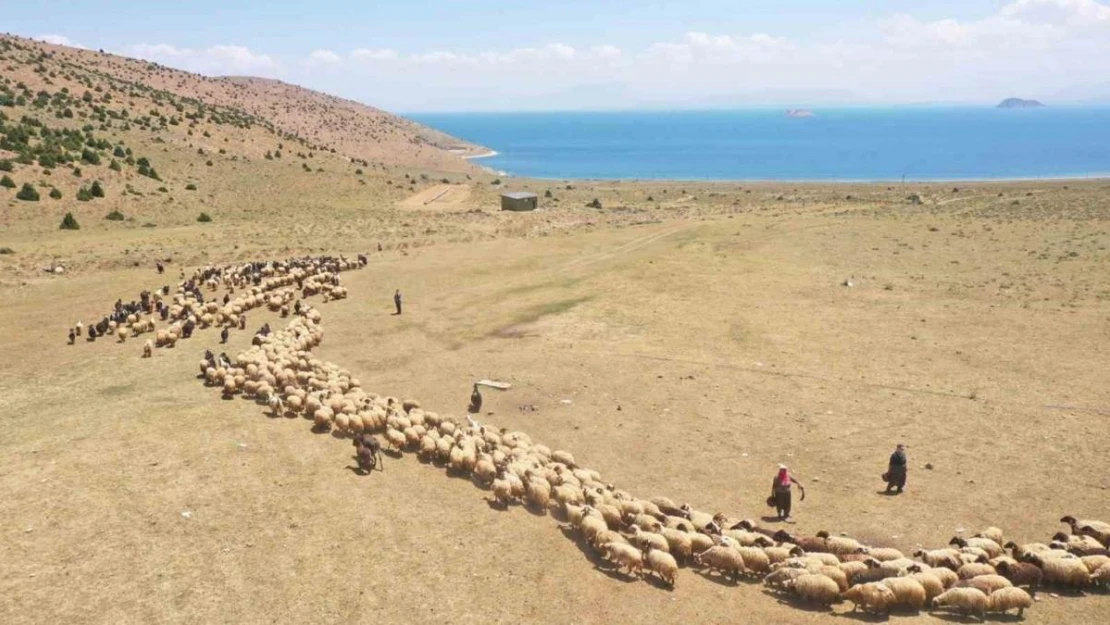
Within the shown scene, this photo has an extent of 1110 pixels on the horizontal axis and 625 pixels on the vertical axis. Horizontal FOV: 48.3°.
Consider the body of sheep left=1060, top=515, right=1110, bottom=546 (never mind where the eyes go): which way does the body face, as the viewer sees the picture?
to the viewer's left

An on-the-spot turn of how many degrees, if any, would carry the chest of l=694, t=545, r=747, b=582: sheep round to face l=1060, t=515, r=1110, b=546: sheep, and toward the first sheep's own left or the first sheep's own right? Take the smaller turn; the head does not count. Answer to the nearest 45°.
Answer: approximately 180°

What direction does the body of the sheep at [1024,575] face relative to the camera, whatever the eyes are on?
to the viewer's left

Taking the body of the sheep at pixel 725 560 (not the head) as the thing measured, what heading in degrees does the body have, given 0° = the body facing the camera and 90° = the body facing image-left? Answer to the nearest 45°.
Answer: approximately 90°

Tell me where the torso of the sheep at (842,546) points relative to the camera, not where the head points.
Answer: to the viewer's left

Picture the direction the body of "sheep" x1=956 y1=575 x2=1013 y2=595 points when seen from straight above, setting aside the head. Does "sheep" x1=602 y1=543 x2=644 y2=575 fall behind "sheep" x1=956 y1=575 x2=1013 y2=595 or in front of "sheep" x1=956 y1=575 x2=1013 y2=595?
in front

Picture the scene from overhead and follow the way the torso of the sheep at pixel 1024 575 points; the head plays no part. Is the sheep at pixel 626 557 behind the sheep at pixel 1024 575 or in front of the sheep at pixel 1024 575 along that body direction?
in front

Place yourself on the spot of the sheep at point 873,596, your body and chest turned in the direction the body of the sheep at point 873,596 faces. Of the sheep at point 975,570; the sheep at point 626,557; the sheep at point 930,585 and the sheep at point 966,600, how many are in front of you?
1

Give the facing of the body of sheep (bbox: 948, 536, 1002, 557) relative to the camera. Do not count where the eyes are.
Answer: to the viewer's left

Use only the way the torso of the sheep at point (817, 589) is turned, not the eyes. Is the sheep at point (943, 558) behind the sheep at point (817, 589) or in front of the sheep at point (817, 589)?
behind

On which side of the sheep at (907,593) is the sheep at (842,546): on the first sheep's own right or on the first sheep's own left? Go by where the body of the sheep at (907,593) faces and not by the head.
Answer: on the first sheep's own right

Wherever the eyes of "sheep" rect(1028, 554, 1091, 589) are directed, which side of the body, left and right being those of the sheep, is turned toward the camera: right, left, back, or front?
left

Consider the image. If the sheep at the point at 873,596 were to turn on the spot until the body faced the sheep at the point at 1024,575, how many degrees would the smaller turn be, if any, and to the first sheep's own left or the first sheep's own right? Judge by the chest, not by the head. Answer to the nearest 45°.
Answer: approximately 135° to the first sheep's own right

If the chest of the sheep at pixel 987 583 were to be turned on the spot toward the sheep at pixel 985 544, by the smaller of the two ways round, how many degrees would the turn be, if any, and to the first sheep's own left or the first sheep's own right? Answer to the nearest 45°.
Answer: approximately 90° to the first sheep's own right

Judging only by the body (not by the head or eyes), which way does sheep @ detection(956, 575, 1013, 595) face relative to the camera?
to the viewer's left
